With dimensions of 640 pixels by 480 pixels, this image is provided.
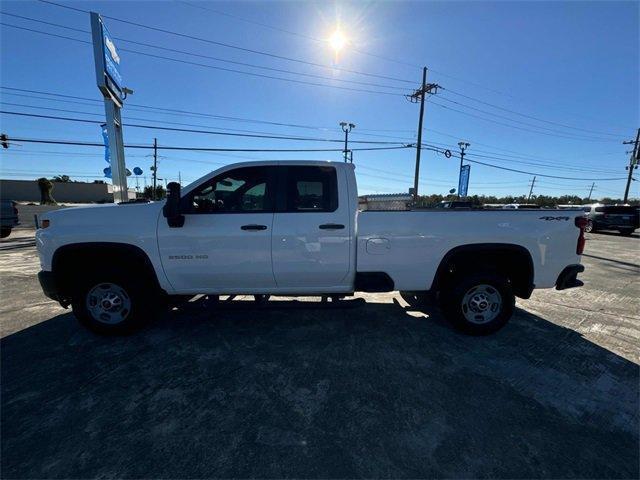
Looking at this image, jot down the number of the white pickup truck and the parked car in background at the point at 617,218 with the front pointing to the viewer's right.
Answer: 0

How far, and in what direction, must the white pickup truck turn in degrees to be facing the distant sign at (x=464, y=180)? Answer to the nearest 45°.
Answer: approximately 135° to its right

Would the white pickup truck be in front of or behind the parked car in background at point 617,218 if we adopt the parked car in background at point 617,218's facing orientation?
in front

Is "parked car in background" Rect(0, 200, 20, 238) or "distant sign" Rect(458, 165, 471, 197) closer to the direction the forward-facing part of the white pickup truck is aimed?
the parked car in background

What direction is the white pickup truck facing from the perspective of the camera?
to the viewer's left

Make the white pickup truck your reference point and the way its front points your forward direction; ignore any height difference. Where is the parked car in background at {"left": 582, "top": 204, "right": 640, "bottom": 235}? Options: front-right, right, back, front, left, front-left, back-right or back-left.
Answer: back-right

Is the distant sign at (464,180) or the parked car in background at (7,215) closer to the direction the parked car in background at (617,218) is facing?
the parked car in background

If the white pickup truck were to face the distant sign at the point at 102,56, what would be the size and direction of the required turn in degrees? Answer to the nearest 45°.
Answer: approximately 45° to its right
